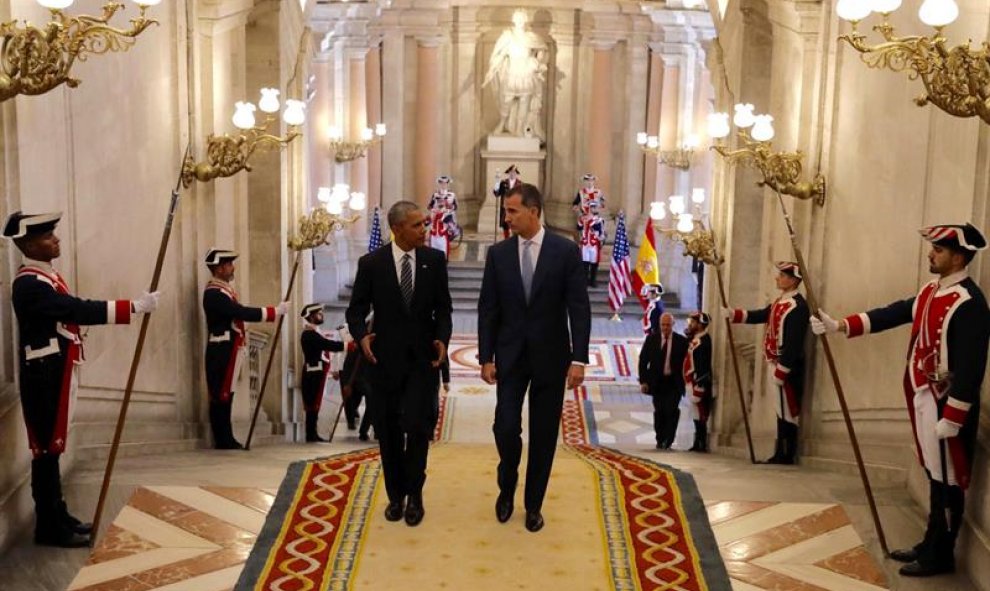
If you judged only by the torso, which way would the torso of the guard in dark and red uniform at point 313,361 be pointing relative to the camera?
to the viewer's right

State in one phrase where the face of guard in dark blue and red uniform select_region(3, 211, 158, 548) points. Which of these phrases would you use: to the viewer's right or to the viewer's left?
to the viewer's right

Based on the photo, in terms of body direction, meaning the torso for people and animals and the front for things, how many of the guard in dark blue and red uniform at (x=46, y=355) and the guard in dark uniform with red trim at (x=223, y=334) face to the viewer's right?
2

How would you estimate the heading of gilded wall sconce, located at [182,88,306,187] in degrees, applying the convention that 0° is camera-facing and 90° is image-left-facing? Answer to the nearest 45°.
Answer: approximately 270°

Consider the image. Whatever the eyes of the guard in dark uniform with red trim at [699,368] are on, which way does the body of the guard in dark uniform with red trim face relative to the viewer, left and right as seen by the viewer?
facing to the left of the viewer

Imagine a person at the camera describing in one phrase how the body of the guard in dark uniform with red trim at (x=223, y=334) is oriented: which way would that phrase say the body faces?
to the viewer's right

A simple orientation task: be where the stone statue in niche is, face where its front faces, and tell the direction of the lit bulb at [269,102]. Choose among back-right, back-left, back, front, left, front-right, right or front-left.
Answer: front

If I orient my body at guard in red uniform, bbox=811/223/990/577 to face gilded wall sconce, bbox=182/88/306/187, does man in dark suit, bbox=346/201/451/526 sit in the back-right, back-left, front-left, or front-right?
front-left

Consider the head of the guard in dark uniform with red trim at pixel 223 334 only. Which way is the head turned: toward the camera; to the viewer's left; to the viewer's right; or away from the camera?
to the viewer's right

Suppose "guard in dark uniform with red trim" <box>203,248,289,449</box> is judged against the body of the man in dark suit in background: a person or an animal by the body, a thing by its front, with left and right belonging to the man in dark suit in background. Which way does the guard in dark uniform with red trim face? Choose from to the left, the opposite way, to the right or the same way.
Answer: to the left

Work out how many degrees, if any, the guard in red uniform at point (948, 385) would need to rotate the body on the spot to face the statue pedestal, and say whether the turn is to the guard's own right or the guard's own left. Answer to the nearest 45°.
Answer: approximately 45° to the guard's own right

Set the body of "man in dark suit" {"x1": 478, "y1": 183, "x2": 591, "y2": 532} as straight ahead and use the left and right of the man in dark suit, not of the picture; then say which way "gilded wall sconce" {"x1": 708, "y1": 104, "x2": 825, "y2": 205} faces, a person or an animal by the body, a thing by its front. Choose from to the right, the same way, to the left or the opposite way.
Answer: to the right

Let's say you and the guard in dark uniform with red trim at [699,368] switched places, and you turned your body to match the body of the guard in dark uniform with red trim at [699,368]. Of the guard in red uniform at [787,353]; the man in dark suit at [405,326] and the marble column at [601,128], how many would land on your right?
1

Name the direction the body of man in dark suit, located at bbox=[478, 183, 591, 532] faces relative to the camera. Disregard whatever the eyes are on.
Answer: toward the camera

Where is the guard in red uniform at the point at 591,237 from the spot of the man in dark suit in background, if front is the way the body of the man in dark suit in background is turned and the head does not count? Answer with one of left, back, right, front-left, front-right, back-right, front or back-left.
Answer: back

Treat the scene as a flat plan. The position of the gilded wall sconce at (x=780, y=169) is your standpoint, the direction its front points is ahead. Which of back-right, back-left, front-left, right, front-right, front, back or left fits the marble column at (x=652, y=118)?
right

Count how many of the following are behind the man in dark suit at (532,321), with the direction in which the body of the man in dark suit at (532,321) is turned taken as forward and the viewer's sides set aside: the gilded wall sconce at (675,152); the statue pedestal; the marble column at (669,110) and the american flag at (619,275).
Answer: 4
